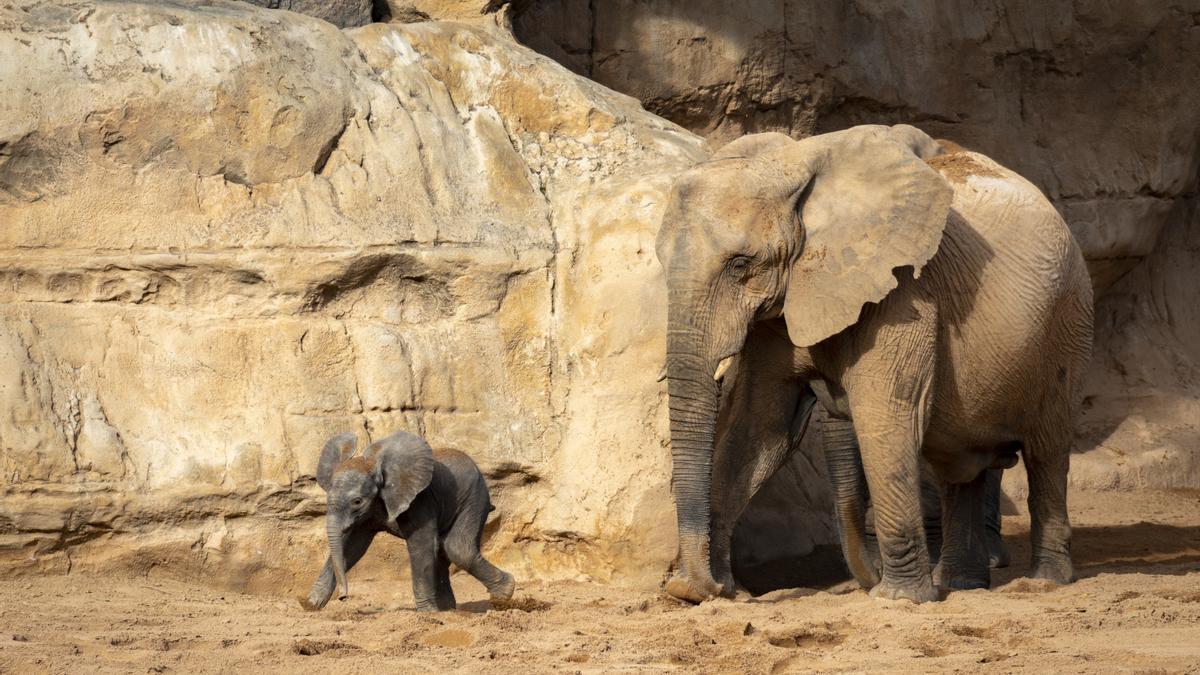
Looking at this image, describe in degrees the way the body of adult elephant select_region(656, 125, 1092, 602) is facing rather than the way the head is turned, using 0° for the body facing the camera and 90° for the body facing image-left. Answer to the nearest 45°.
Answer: approximately 45°

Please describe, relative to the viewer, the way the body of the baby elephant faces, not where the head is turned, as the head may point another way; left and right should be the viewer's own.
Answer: facing the viewer and to the left of the viewer

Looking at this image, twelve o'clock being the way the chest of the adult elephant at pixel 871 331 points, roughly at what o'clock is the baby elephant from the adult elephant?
The baby elephant is roughly at 1 o'clock from the adult elephant.

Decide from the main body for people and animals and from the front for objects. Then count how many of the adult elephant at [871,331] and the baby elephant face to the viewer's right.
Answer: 0

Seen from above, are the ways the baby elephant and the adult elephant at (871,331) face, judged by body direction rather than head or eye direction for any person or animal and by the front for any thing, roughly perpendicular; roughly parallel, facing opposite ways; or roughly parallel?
roughly parallel

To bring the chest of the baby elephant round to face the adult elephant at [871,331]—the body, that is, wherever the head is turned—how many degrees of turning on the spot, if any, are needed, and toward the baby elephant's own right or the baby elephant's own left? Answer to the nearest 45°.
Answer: approximately 135° to the baby elephant's own left
